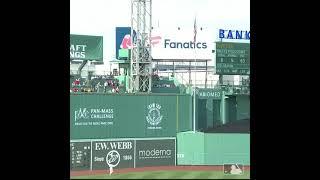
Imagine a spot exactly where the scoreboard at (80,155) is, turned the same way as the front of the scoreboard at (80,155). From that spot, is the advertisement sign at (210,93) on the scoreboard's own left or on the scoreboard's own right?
on the scoreboard's own left

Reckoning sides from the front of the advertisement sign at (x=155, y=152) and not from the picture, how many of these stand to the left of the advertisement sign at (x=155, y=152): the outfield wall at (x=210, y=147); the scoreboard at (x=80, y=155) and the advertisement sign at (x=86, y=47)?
1

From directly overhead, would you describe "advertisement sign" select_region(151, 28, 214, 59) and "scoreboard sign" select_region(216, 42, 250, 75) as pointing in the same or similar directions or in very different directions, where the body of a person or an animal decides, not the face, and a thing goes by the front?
same or similar directions

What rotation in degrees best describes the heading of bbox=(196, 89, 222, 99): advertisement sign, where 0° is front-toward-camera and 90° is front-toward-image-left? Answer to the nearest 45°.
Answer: approximately 0°

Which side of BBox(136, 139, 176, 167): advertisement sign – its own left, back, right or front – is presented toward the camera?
front

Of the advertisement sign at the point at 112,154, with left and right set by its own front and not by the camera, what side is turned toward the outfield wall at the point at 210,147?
left

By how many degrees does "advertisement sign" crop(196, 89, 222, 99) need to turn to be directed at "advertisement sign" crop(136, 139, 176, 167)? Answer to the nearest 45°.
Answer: approximately 45° to its right

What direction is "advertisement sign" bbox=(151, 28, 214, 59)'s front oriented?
toward the camera

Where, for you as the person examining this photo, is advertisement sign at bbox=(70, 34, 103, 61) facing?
facing the viewer

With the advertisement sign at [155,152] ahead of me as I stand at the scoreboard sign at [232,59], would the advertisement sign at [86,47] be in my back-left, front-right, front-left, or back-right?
front-right
